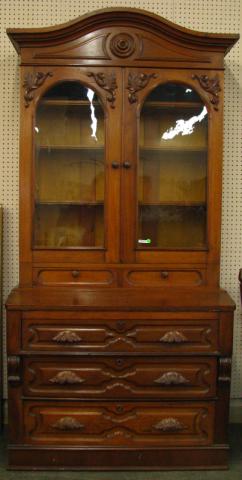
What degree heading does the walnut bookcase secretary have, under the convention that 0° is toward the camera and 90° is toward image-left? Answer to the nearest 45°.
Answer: approximately 0°
